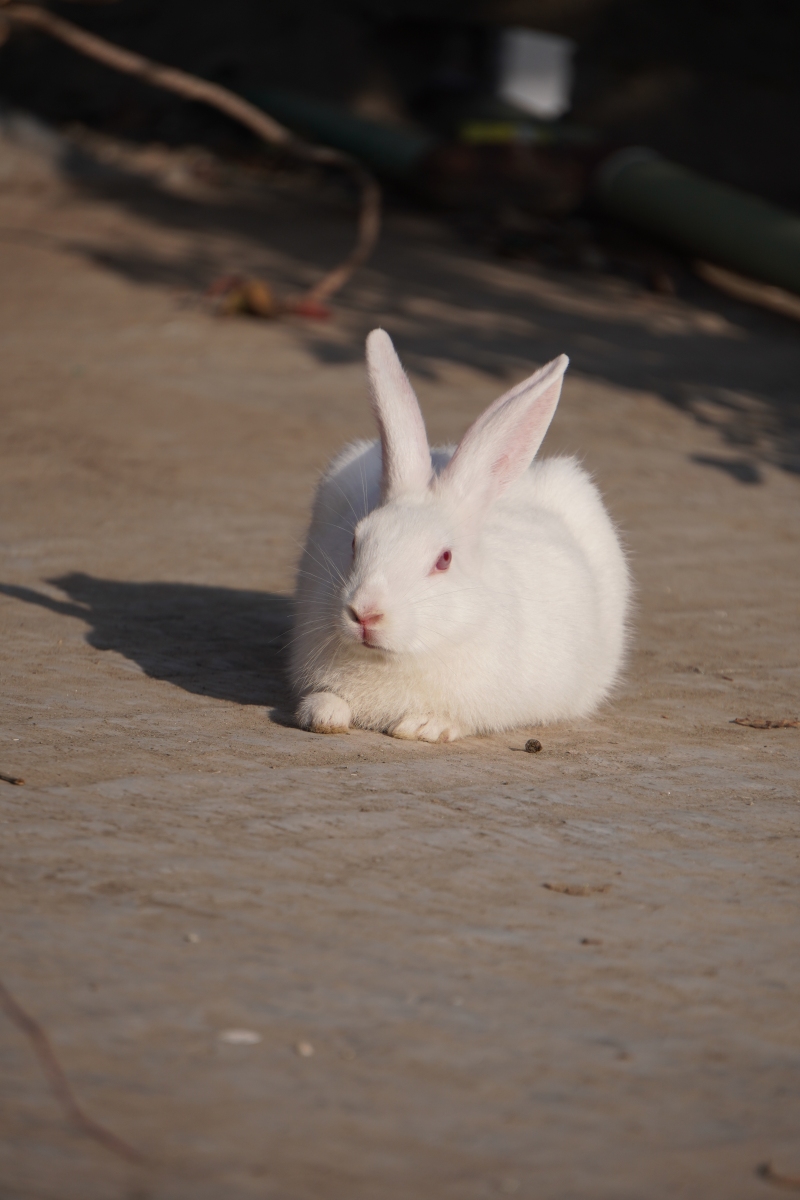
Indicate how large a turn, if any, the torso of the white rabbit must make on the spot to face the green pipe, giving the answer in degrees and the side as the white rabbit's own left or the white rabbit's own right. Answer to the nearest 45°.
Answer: approximately 135° to the white rabbit's own right

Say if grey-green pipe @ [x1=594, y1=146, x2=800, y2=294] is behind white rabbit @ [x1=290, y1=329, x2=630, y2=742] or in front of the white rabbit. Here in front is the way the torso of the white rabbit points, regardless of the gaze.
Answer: behind

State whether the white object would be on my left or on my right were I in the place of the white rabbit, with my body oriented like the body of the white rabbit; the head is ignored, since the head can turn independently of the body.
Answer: on my right

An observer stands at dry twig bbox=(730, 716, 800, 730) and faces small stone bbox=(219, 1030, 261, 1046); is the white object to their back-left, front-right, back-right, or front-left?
back-right

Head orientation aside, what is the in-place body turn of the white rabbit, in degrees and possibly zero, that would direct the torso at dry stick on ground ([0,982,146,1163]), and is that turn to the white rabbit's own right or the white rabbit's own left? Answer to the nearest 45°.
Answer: approximately 45° to the white rabbit's own left

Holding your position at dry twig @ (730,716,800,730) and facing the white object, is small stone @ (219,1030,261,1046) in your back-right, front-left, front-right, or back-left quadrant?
back-left

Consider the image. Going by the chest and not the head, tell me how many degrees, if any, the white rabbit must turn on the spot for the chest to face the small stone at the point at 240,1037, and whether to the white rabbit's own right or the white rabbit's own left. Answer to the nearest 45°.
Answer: approximately 45° to the white rabbit's own left

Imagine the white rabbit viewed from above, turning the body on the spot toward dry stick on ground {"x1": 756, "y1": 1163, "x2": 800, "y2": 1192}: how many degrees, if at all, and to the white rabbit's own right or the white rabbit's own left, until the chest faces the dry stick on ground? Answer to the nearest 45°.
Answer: approximately 45° to the white rabbit's own left

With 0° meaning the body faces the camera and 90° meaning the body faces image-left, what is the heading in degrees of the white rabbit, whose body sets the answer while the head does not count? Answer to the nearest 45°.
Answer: approximately 45°

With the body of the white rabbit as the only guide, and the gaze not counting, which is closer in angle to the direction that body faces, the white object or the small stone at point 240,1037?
the small stone

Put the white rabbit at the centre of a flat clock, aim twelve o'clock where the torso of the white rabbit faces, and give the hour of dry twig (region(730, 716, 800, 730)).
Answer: The dry twig is roughly at 7 o'clock from the white rabbit.

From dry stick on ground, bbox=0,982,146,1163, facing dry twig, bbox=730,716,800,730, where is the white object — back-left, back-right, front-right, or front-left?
front-left
